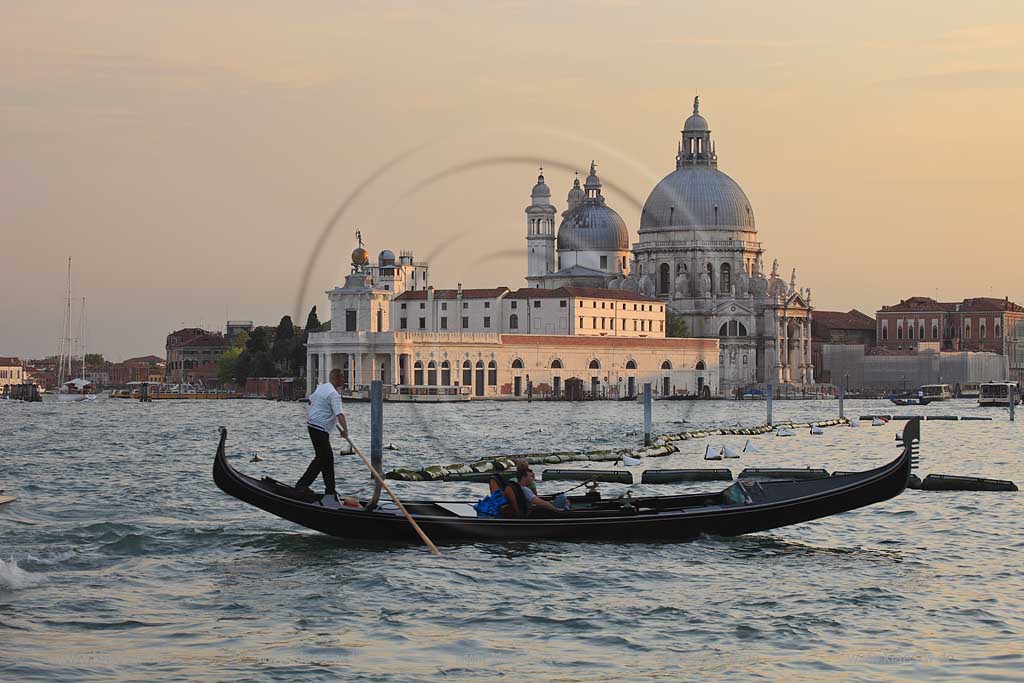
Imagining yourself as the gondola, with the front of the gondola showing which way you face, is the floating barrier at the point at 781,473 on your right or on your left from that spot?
on your left

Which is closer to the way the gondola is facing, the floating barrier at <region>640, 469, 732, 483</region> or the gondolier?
the floating barrier

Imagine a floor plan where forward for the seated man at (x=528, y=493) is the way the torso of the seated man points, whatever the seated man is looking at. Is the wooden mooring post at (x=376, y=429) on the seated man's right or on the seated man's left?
on the seated man's left

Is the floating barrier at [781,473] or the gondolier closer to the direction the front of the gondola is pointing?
the floating barrier

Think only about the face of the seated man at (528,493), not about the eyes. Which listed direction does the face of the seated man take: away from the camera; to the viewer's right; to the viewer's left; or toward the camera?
to the viewer's right

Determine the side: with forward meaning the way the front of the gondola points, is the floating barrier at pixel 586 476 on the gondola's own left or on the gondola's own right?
on the gondola's own left

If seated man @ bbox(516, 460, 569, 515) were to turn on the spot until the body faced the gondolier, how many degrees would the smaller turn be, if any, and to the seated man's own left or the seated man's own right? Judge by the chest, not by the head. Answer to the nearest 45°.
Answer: approximately 180°

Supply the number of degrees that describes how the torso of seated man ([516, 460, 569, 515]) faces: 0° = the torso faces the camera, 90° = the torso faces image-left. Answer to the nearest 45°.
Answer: approximately 270°

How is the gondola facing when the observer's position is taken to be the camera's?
facing to the right of the viewer

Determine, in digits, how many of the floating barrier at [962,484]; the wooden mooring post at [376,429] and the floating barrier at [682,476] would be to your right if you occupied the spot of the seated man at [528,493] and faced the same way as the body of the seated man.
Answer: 0

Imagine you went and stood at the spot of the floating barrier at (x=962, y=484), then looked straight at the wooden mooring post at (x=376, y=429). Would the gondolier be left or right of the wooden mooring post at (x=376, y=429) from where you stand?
left

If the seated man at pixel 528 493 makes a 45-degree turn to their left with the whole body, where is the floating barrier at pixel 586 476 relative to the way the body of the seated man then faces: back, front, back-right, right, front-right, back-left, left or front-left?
front-left

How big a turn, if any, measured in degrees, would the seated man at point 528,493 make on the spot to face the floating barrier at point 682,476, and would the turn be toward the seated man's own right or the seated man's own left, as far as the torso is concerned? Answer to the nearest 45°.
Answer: approximately 90° to the seated man's own left

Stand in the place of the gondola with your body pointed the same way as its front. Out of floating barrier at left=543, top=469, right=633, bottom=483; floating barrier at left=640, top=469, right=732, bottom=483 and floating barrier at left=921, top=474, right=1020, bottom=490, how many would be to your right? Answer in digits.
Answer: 0
